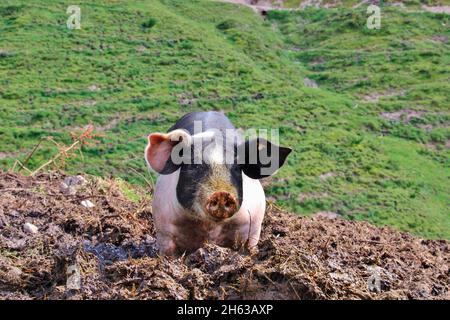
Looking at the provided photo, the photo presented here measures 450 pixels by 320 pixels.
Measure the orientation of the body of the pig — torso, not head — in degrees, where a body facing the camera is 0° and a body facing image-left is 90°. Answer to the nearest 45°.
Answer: approximately 0°
